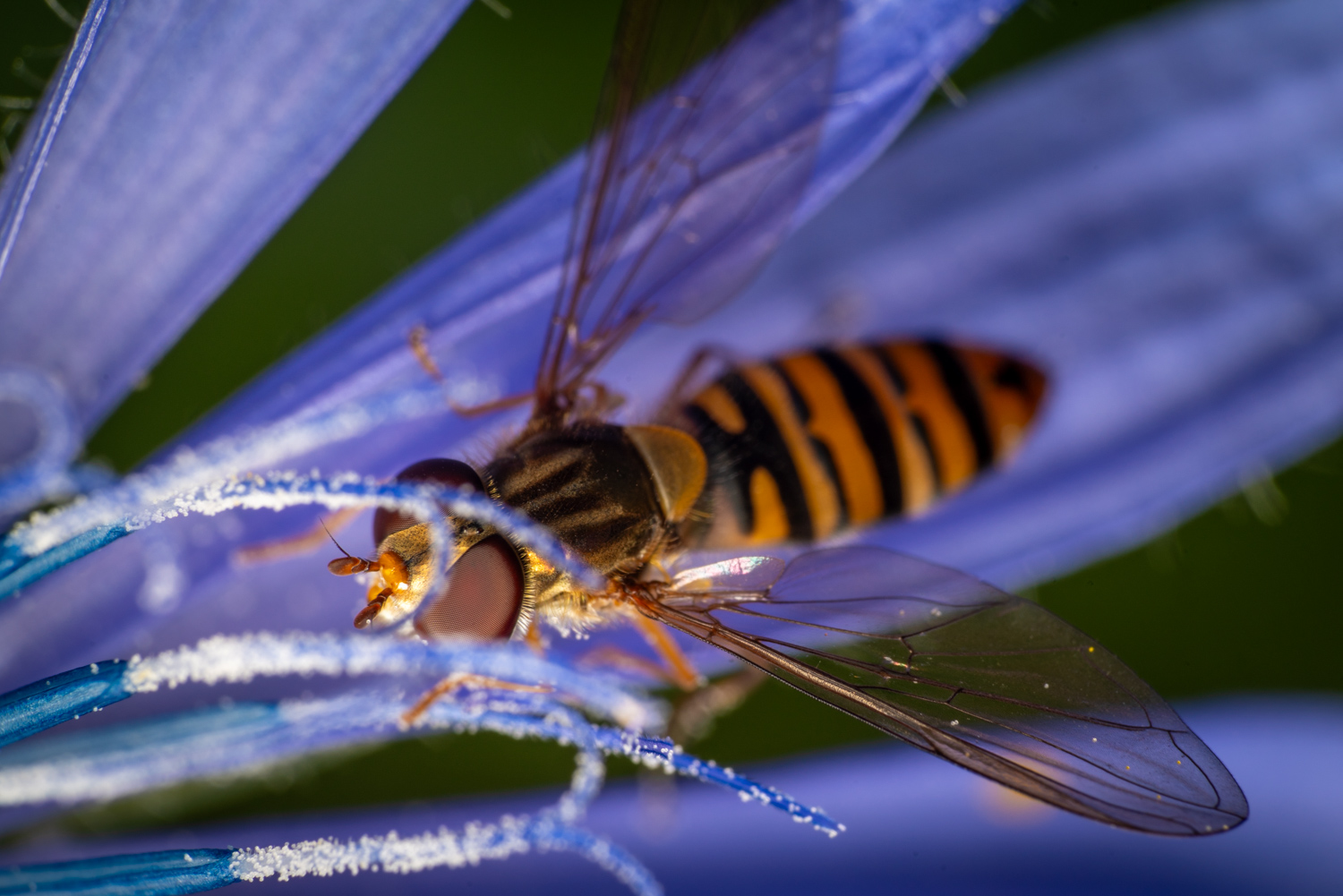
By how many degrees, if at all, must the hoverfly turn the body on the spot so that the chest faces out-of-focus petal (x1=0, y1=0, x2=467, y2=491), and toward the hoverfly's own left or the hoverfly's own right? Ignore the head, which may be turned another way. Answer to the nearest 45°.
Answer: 0° — it already faces it

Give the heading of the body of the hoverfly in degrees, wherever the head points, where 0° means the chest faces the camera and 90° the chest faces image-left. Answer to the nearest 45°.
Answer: approximately 45°
